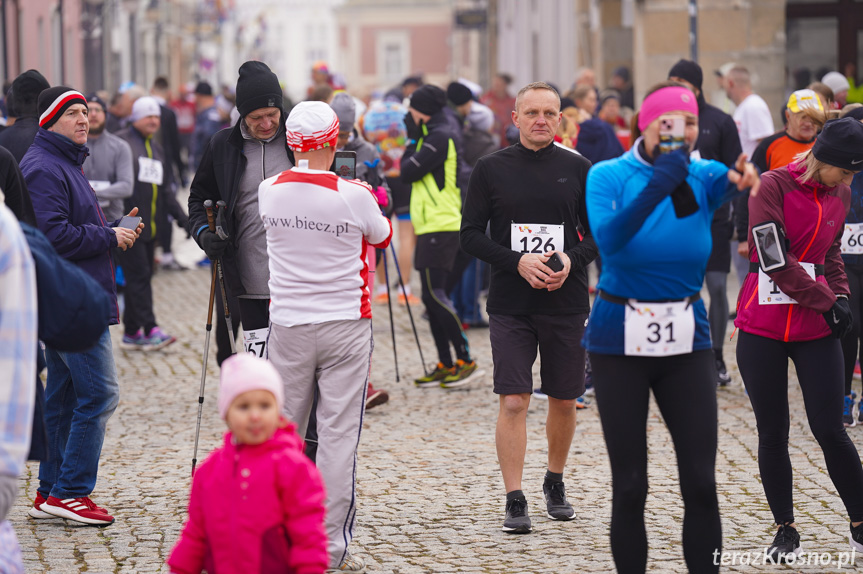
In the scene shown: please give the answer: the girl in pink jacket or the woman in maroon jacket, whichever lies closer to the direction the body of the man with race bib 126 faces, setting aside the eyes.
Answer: the girl in pink jacket

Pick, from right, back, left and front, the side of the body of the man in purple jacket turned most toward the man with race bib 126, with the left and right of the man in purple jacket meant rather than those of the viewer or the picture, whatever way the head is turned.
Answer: front

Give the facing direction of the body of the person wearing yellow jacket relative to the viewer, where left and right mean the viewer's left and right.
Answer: facing to the left of the viewer

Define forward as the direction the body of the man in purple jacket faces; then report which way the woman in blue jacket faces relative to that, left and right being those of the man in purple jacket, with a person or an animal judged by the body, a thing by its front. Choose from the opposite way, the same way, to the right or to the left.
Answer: to the right

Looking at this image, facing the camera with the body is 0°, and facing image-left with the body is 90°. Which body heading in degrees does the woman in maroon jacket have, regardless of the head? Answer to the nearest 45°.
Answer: approximately 0°

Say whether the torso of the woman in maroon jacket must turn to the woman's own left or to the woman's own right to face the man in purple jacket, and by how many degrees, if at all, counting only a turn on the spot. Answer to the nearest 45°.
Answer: approximately 90° to the woman's own right

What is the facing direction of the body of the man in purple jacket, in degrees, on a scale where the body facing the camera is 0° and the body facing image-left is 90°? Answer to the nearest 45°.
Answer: approximately 270°

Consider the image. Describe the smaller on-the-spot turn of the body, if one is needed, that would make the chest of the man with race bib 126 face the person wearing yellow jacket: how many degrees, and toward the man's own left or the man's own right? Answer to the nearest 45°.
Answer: approximately 180°

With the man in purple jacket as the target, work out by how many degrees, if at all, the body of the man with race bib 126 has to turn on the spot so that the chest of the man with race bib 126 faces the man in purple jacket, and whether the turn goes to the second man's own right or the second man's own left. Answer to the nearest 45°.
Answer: approximately 90° to the second man's own right
